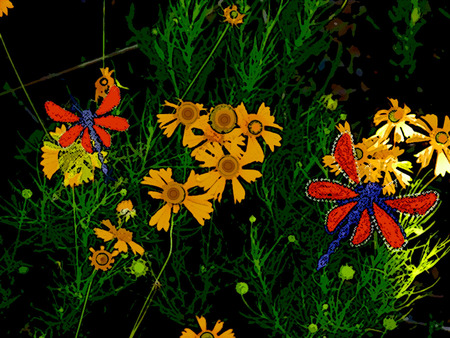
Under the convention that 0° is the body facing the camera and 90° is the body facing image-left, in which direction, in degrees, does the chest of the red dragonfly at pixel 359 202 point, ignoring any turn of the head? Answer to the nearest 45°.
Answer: approximately 225°
